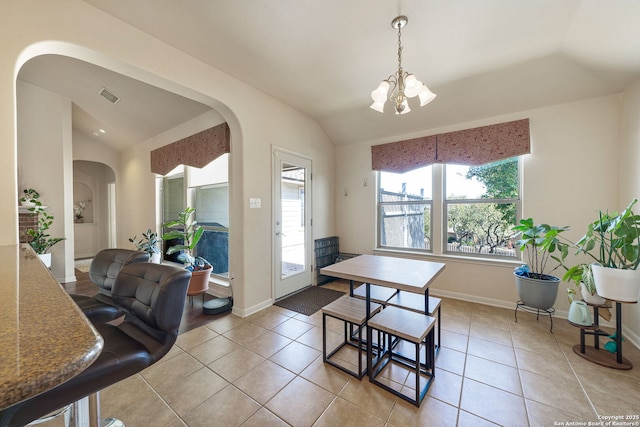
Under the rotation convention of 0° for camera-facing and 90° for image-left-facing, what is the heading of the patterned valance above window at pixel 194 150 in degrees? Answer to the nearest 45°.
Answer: approximately 45°

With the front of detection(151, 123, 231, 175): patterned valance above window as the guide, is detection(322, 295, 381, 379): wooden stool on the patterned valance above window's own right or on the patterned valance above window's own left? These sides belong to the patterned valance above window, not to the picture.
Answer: on the patterned valance above window's own left

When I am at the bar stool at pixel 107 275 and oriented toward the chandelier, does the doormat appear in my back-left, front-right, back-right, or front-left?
front-left

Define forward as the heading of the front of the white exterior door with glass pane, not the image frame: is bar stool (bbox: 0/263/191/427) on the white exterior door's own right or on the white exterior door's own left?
on the white exterior door's own right

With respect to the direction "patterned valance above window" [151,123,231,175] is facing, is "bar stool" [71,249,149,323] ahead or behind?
ahead

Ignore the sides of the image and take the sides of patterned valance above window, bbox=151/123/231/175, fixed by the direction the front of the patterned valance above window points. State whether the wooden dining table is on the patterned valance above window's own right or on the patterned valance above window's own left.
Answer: on the patterned valance above window's own left

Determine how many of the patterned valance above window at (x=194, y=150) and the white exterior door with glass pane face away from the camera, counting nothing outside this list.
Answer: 0
